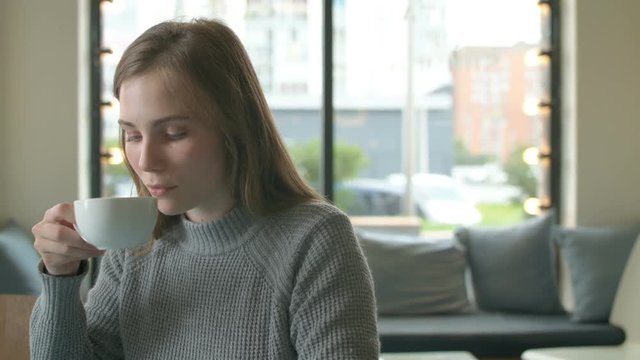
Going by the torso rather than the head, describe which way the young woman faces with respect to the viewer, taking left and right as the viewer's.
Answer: facing the viewer and to the left of the viewer

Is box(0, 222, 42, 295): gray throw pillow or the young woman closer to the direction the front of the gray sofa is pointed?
the young woman

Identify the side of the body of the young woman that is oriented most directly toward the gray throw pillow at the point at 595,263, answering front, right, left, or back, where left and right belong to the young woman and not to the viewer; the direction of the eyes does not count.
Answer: back

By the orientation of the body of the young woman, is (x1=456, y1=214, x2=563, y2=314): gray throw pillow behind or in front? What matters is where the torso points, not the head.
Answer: behind

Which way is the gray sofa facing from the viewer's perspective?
toward the camera

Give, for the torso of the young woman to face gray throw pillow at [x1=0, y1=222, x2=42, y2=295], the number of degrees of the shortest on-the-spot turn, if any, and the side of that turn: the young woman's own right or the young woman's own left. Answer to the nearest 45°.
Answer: approximately 135° to the young woman's own right

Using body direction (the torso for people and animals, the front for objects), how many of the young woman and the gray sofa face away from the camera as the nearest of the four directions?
0

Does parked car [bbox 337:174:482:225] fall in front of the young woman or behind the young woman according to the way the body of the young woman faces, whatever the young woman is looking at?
behind

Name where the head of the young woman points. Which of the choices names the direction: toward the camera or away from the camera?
toward the camera

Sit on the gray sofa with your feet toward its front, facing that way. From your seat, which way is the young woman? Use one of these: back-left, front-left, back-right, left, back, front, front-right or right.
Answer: front
